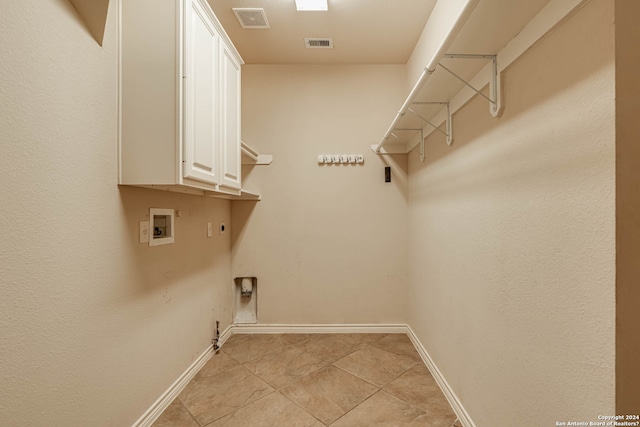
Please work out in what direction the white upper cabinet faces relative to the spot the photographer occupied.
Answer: facing the viewer and to the right of the viewer

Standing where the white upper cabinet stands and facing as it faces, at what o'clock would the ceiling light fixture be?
The ceiling light fixture is roughly at 12 o'clock from the white upper cabinet.
